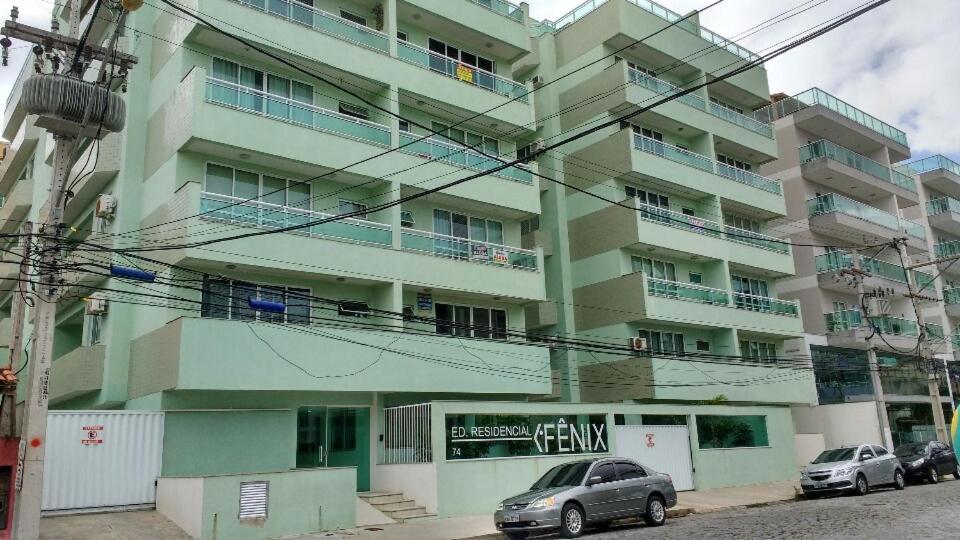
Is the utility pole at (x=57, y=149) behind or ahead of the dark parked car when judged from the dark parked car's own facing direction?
ahead

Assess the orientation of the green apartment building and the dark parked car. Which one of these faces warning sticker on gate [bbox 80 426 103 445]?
the dark parked car

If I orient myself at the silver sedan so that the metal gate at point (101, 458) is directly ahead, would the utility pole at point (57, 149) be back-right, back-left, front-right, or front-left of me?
front-left

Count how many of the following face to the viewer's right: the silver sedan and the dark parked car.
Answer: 0

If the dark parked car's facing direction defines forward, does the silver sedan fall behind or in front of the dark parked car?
in front

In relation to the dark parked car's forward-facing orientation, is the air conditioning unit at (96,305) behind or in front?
in front

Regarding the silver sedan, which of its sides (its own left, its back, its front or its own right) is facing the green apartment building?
right

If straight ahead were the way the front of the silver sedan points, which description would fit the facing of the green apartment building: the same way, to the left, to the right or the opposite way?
to the left

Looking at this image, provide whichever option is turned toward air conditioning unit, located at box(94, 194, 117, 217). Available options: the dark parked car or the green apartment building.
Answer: the dark parked car

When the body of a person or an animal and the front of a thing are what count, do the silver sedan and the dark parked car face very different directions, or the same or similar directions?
same or similar directions

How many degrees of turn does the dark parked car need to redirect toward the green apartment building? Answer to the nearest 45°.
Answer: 0° — it already faces it

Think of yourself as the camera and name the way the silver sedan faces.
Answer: facing the viewer and to the left of the viewer

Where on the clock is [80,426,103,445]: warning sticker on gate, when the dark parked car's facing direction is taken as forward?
The warning sticker on gate is roughly at 12 o'clock from the dark parked car.

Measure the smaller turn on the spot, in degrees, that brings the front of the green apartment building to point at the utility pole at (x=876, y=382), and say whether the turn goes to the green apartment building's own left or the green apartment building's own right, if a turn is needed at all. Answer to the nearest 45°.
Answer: approximately 45° to the green apartment building's own left

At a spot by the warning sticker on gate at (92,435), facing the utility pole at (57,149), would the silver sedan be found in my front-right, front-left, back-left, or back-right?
front-left

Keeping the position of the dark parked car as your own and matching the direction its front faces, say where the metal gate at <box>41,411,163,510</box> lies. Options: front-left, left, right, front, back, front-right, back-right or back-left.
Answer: front

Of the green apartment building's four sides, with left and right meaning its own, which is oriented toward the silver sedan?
front
